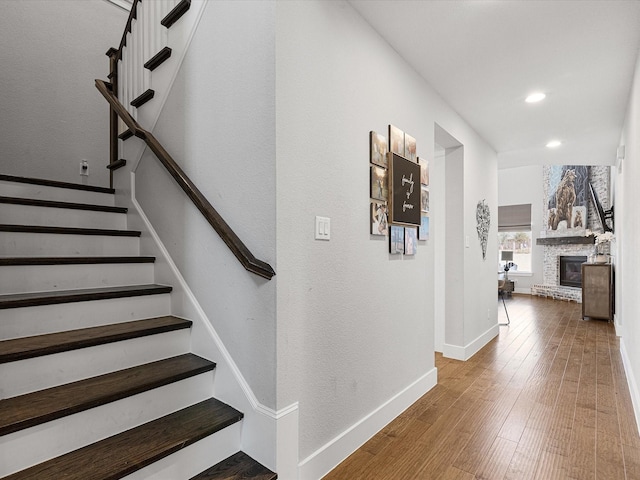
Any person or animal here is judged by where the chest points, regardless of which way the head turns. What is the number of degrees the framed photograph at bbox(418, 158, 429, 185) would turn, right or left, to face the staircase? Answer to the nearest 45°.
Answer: approximately 90° to its right

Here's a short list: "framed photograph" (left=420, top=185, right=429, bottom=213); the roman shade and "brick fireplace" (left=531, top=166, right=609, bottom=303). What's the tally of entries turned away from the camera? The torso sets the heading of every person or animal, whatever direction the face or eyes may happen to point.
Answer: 0

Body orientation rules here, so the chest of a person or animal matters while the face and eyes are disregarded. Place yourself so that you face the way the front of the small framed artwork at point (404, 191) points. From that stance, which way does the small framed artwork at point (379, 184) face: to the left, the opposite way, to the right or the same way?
the same way

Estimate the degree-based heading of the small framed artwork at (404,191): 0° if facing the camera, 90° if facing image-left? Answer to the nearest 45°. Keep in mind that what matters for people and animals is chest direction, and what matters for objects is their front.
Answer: approximately 315°

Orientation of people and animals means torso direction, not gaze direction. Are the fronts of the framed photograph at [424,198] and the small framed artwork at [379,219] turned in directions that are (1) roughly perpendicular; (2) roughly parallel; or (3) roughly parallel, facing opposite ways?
roughly parallel

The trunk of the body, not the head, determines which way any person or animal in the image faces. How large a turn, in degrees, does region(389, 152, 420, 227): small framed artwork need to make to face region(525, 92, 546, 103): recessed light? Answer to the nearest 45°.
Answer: approximately 90° to its left

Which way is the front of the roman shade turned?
toward the camera

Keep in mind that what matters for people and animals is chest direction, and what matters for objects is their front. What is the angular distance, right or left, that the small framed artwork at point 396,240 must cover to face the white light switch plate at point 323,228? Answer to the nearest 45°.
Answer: approximately 90° to its right

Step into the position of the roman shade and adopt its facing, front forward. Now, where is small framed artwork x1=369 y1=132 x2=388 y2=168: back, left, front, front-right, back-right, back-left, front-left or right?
front

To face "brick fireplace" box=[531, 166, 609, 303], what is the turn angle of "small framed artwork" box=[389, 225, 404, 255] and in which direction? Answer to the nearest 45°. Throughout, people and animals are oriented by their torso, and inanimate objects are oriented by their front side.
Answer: approximately 90° to its left

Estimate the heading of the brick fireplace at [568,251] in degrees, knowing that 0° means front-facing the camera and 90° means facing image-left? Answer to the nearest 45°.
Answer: approximately 45°

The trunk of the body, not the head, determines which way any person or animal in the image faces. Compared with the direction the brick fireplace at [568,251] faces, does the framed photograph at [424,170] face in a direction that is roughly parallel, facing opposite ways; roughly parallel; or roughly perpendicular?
roughly perpendicular

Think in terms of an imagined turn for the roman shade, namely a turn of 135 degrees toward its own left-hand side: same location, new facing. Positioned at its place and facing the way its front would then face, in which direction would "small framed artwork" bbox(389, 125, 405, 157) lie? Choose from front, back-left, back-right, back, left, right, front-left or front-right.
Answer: back-right

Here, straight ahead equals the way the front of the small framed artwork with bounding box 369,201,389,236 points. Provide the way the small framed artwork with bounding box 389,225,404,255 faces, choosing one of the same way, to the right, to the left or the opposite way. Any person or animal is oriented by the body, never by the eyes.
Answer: the same way

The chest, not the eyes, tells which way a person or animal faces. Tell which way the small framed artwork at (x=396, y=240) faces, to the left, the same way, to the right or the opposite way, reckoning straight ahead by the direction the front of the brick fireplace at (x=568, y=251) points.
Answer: to the left

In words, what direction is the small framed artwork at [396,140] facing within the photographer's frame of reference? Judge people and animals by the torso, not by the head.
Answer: facing the viewer and to the right of the viewer

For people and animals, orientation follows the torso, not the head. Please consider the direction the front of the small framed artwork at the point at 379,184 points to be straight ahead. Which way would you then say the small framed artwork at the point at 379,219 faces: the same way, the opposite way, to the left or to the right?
the same way

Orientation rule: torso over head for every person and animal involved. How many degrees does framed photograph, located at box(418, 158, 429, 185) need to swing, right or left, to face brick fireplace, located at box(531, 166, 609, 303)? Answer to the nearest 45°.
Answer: approximately 90° to its left

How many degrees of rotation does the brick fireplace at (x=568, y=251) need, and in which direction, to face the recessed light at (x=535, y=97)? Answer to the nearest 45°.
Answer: approximately 45° to its left
